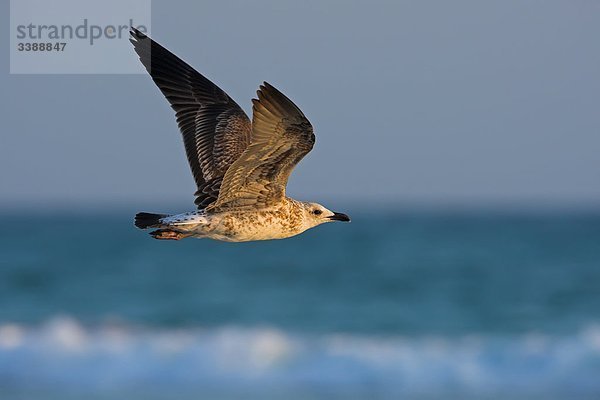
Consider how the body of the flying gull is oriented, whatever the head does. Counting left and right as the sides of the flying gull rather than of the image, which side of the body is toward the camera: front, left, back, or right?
right

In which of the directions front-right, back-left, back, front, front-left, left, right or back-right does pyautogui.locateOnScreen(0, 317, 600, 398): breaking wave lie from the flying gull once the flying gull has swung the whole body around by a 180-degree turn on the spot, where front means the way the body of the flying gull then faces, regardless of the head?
right
